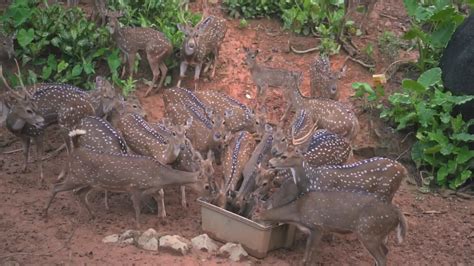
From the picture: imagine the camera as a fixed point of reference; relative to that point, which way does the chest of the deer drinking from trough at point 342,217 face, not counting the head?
to the viewer's left

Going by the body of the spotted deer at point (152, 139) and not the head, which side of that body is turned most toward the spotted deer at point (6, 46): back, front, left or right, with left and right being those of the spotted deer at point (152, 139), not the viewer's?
back

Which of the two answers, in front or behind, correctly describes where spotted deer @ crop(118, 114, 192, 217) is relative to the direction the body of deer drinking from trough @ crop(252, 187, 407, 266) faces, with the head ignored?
in front

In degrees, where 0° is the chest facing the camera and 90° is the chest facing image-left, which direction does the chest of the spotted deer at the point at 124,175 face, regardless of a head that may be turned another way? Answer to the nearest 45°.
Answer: approximately 270°

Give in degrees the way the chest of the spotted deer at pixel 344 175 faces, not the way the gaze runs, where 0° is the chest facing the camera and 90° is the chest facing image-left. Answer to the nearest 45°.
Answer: approximately 90°

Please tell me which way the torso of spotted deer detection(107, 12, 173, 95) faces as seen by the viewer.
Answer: to the viewer's left

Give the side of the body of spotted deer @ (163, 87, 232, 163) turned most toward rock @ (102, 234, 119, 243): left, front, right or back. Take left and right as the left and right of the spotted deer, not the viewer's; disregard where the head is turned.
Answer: right

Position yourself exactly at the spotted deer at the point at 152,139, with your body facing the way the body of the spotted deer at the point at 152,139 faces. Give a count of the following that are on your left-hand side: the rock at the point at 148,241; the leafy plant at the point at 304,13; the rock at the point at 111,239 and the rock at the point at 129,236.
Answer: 1

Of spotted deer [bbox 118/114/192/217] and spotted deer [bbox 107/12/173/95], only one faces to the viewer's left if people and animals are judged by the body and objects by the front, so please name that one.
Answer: spotted deer [bbox 107/12/173/95]

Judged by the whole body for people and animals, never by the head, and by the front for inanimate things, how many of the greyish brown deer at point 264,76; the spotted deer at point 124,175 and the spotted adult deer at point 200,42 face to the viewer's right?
1

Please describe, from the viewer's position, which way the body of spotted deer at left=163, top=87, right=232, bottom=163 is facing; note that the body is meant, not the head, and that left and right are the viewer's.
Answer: facing the viewer and to the right of the viewer
